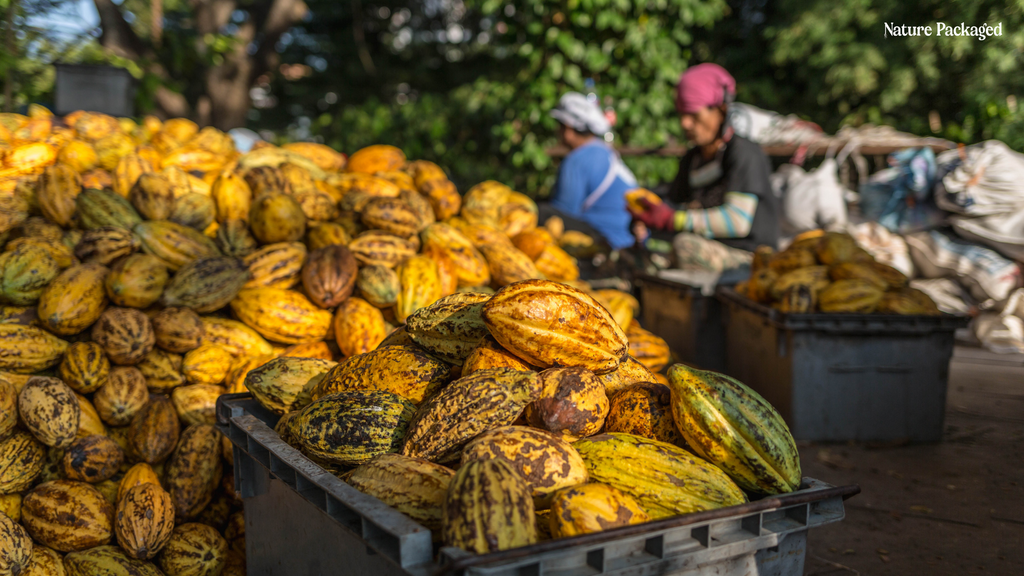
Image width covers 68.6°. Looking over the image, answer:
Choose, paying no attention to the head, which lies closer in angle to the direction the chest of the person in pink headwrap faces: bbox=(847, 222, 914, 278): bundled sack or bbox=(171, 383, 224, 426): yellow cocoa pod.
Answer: the yellow cocoa pod

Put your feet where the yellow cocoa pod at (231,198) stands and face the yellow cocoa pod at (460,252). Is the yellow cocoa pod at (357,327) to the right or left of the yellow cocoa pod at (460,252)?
right

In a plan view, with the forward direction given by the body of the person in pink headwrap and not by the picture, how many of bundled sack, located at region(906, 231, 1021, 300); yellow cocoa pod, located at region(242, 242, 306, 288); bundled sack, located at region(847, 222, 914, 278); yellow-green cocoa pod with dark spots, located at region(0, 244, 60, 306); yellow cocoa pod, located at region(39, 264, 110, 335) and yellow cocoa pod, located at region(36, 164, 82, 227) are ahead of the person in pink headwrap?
4

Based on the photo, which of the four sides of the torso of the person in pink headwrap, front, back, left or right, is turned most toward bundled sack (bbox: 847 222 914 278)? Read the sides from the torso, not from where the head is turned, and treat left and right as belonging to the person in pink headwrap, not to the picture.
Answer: back

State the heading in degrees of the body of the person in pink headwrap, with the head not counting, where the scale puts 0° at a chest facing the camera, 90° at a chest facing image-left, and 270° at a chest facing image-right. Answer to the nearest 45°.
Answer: approximately 45°

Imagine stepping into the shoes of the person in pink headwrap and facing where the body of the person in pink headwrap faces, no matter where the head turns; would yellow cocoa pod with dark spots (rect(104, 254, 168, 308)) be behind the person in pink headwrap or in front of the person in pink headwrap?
in front

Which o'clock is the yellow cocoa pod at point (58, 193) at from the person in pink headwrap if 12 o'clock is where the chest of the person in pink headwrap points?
The yellow cocoa pod is roughly at 12 o'clock from the person in pink headwrap.

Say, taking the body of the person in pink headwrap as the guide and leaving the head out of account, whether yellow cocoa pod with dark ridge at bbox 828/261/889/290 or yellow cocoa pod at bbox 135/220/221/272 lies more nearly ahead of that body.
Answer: the yellow cocoa pod

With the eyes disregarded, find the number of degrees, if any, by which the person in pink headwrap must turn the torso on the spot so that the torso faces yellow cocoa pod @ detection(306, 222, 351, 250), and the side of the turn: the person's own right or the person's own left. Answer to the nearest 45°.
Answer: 0° — they already face it

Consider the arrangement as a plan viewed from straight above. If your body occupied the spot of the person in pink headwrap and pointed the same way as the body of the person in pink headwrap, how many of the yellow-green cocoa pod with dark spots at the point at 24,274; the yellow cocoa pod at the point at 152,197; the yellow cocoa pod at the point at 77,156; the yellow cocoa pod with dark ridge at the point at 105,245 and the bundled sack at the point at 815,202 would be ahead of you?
4
